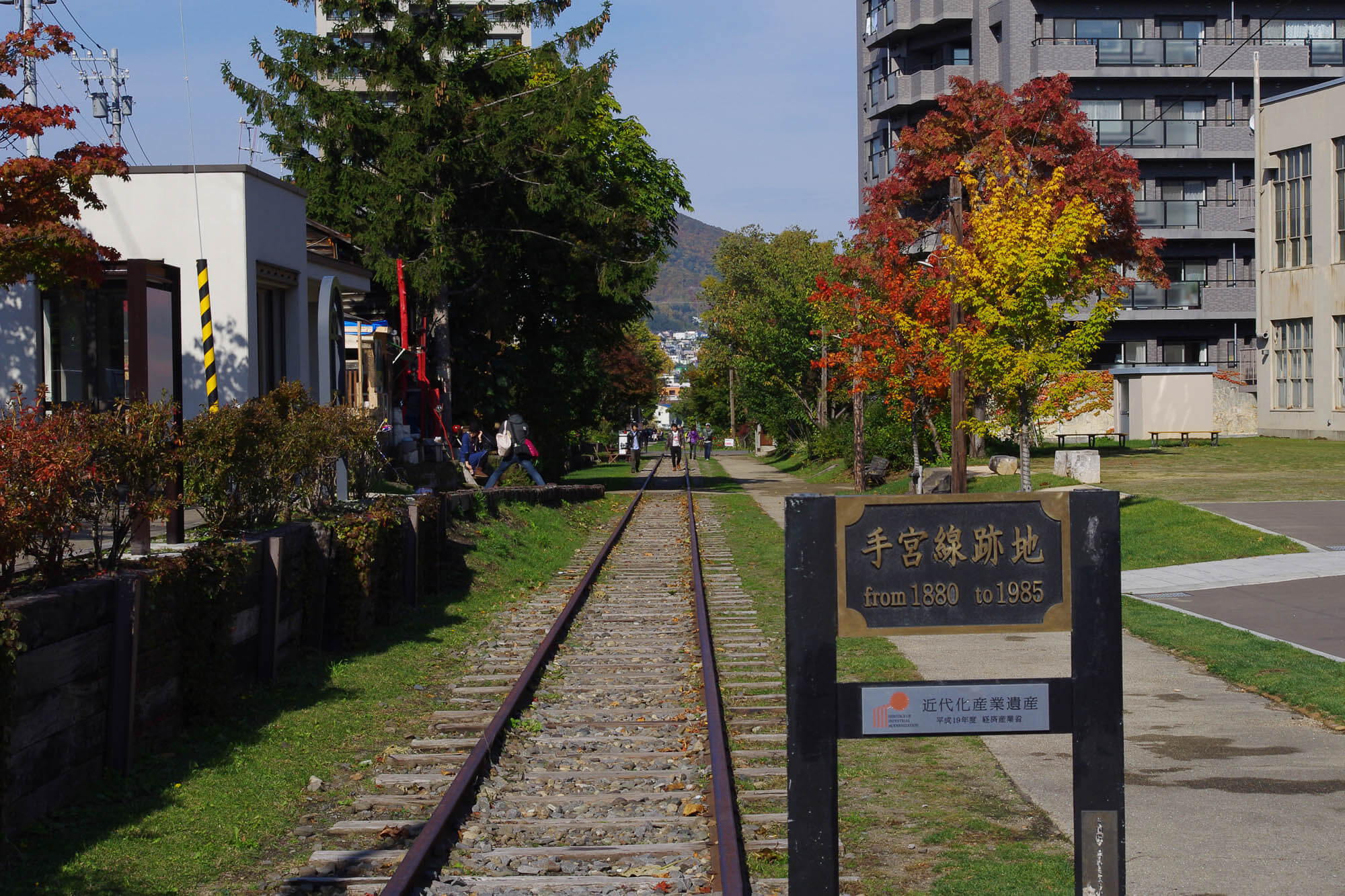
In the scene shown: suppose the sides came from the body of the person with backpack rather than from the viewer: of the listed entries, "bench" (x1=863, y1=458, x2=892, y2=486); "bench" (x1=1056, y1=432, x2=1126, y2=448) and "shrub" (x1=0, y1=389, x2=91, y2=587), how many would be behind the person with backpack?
1

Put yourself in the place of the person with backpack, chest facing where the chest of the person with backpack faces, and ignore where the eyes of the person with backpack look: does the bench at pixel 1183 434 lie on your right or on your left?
on your right

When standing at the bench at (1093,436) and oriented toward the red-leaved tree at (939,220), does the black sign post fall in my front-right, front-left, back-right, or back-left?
front-left

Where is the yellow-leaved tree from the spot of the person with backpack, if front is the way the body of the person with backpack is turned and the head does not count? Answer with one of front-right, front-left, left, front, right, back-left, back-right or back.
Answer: back-right

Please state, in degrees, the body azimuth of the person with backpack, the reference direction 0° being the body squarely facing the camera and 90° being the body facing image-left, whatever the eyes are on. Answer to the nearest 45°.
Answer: approximately 180°

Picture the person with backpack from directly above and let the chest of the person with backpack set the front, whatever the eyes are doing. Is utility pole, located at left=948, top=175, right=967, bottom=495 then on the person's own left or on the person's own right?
on the person's own right

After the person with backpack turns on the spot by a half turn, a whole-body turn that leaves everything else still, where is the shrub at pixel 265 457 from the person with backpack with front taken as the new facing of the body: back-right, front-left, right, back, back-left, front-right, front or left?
front

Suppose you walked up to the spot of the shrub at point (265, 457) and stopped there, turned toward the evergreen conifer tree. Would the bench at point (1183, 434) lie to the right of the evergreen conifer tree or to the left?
right

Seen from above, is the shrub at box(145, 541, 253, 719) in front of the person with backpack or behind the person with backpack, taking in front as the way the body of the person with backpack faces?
behind

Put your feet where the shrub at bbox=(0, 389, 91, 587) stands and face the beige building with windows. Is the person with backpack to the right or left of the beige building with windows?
left

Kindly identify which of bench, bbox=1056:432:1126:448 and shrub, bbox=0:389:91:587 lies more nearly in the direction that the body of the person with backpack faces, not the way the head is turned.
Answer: the bench

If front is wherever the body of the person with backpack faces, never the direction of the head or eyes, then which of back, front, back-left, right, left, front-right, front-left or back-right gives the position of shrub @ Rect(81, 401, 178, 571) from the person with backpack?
back

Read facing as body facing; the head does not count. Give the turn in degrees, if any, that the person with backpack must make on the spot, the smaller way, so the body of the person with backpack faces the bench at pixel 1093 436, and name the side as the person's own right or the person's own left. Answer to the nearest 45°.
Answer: approximately 45° to the person's own right

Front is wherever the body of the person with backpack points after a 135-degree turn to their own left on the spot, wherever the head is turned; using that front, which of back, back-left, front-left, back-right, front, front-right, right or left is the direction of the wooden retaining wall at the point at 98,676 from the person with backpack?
front-left

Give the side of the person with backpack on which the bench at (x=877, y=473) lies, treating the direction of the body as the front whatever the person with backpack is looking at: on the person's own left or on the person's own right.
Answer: on the person's own right

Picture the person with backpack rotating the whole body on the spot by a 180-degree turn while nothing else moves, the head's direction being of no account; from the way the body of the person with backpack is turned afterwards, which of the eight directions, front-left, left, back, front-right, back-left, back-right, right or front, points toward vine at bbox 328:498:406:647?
front

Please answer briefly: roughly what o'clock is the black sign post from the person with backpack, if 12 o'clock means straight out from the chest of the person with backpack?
The black sign post is roughly at 6 o'clock from the person with backpack.
